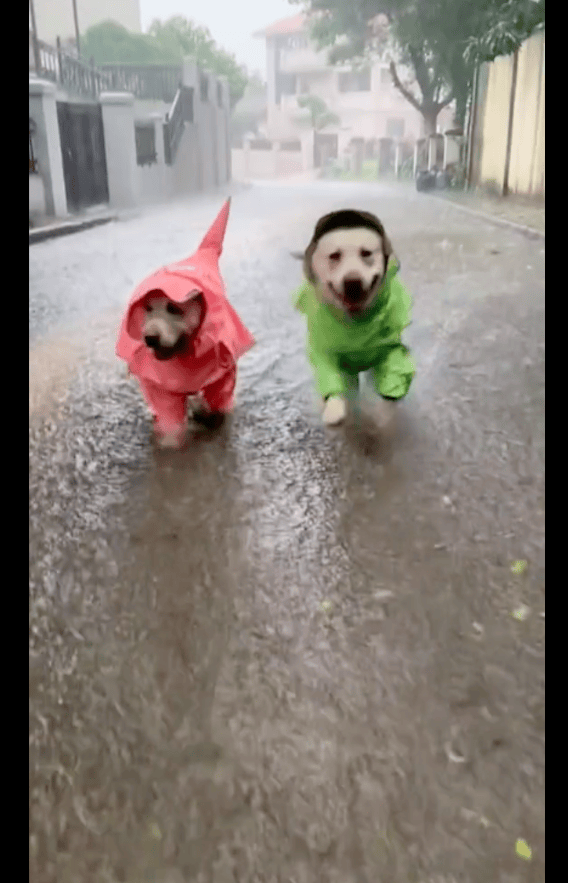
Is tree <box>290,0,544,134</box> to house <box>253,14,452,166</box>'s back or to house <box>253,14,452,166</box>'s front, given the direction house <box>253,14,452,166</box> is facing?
to the front

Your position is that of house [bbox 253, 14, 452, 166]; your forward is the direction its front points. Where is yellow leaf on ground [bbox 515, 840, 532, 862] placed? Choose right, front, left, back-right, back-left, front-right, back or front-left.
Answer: front

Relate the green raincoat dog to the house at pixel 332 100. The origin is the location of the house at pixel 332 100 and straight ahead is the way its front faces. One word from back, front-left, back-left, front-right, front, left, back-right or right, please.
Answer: front

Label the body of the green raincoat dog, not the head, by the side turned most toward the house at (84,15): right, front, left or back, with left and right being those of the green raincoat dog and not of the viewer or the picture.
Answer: back

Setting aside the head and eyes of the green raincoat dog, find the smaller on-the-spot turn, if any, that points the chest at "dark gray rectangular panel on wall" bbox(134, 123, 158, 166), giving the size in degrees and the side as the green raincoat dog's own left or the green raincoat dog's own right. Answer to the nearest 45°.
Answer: approximately 180°

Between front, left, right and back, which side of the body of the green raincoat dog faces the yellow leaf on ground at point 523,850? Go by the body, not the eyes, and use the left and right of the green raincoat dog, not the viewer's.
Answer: front

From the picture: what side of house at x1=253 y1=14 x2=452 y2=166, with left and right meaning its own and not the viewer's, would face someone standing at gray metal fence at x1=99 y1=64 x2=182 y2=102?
front

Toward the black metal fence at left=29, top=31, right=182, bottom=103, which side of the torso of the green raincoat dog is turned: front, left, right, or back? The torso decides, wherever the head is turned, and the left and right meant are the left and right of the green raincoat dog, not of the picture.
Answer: back

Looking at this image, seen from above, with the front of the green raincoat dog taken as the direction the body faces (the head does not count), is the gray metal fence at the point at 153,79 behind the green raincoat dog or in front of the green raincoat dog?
behind

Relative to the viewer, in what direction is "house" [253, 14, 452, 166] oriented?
toward the camera

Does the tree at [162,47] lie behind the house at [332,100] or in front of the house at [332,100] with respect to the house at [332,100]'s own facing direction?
in front

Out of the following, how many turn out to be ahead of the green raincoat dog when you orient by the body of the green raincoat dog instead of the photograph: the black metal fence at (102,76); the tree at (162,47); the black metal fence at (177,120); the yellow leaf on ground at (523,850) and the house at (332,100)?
1

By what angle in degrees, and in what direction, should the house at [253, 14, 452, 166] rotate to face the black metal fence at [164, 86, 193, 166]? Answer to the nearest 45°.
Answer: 0° — it already faces it

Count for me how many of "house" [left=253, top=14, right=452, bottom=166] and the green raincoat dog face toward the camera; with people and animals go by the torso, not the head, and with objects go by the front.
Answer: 2
